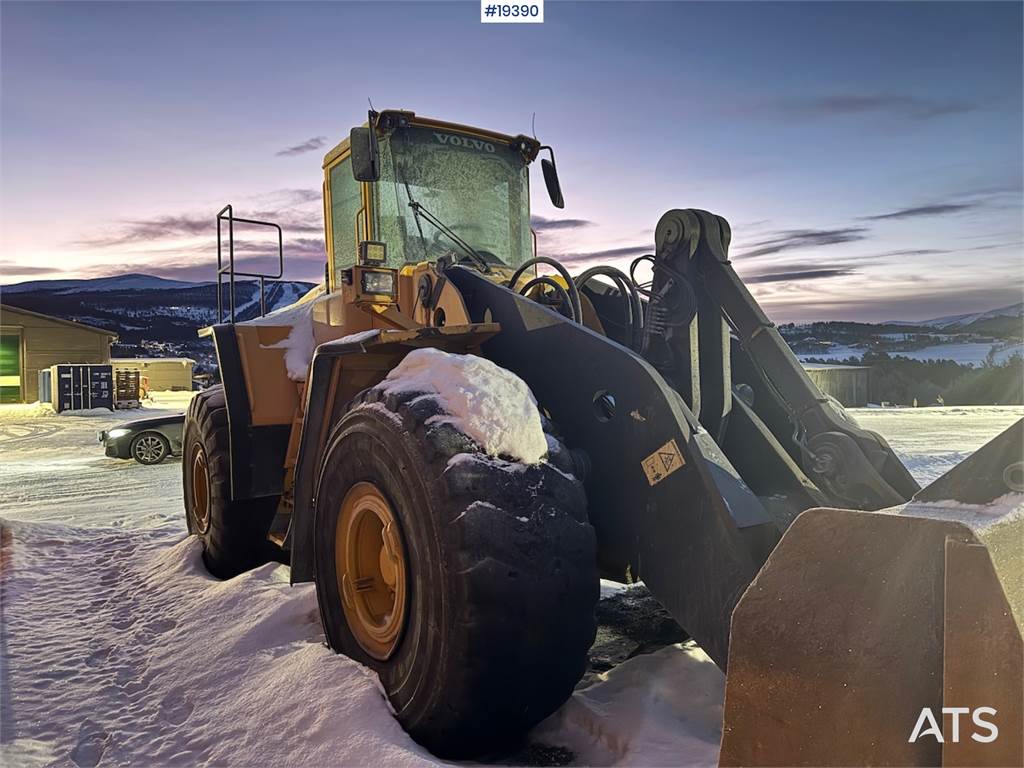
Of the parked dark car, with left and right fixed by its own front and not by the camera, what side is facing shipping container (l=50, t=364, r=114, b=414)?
right

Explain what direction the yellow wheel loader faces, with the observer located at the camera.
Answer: facing the viewer and to the right of the viewer

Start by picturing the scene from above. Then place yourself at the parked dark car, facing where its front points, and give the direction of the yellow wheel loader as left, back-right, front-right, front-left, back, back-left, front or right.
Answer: left

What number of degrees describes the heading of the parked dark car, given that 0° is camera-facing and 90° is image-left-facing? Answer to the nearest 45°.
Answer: approximately 90°

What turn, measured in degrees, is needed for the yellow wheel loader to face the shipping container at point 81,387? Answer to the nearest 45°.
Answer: approximately 180°

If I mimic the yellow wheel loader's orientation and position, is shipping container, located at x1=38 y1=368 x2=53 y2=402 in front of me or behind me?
behind

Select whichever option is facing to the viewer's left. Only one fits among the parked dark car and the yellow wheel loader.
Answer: the parked dark car

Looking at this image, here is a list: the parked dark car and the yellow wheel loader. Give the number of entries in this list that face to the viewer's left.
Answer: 1
